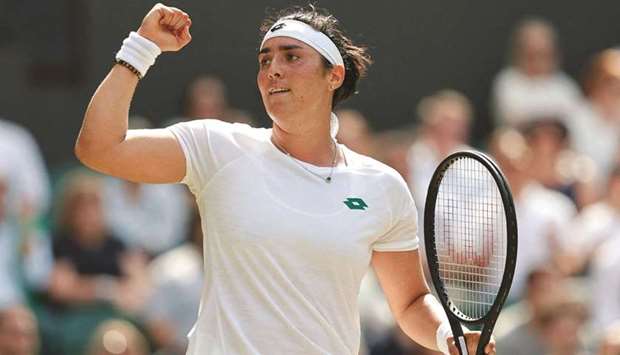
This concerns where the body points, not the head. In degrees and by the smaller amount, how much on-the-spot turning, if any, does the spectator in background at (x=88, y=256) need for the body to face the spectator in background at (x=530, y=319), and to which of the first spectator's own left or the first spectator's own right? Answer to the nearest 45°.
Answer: approximately 90° to the first spectator's own left

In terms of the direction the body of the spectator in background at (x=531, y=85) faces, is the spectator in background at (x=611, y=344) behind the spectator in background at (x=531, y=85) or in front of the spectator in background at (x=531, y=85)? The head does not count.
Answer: in front

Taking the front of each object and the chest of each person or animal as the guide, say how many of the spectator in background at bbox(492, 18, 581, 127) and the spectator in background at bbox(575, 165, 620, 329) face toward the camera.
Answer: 2

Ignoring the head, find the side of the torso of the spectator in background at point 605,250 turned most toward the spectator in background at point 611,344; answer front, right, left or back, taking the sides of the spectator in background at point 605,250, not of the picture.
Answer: front

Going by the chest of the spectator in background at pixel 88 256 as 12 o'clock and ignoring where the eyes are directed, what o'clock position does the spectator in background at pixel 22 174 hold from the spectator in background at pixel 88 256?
the spectator in background at pixel 22 174 is roughly at 4 o'clock from the spectator in background at pixel 88 256.

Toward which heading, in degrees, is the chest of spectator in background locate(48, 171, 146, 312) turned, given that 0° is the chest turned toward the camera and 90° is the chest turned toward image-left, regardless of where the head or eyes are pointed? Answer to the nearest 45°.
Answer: approximately 0°

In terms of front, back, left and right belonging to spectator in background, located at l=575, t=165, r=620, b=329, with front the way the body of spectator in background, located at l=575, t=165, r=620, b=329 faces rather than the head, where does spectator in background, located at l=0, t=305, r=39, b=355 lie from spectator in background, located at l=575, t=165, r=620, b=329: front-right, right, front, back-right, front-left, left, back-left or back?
front-right

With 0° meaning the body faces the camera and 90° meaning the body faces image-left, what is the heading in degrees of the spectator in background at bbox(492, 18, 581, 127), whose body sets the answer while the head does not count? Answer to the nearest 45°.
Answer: approximately 0°
